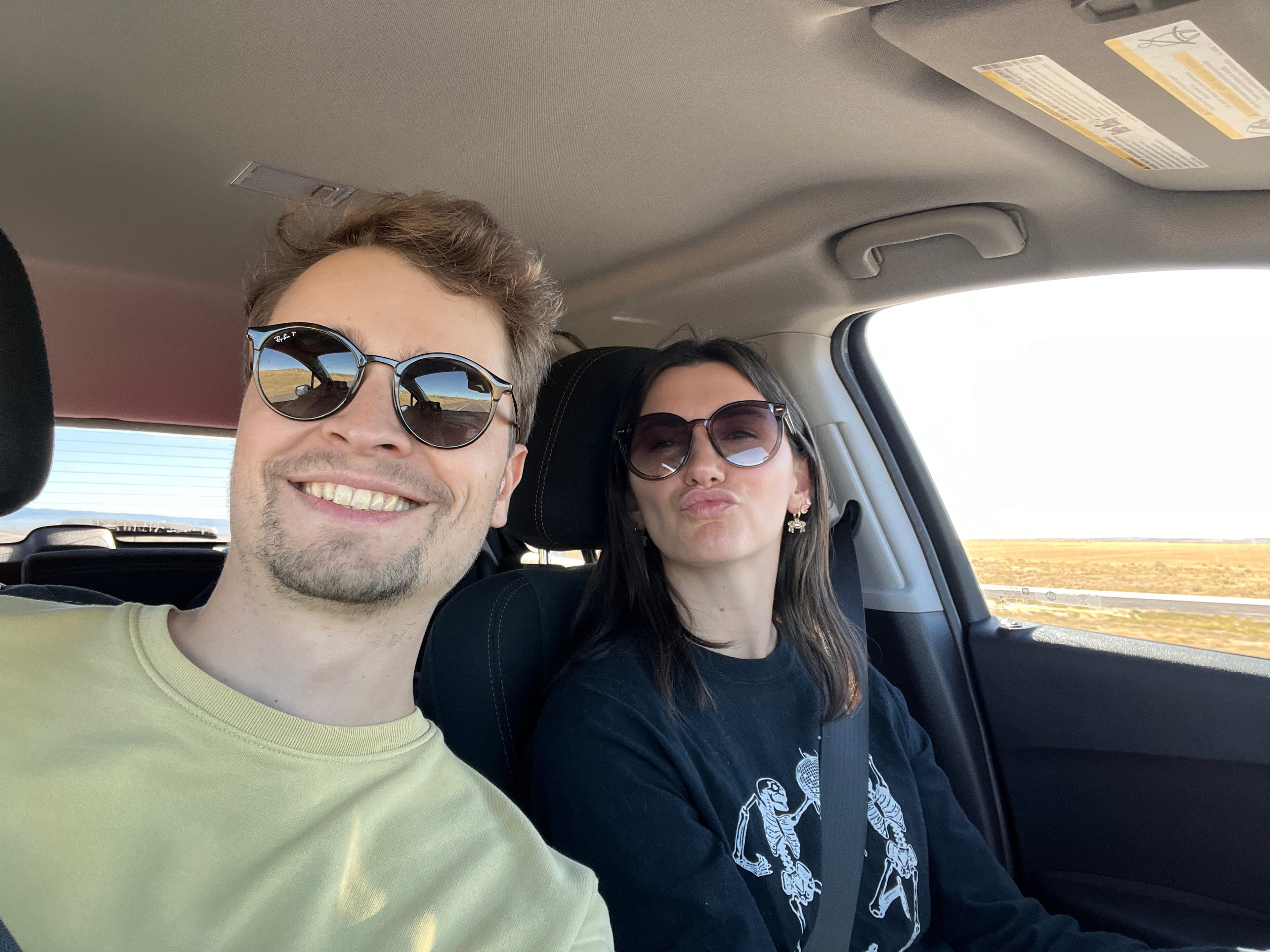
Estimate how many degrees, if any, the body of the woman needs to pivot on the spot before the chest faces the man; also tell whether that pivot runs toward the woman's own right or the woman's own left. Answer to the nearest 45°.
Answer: approximately 90° to the woman's own right

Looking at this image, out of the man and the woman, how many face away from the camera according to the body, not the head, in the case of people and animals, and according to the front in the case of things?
0

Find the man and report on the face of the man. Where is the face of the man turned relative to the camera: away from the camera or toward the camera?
toward the camera

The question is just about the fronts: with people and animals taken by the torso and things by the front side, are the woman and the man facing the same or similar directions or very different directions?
same or similar directions

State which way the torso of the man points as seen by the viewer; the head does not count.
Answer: toward the camera

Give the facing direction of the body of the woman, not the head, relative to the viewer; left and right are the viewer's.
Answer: facing the viewer and to the right of the viewer
